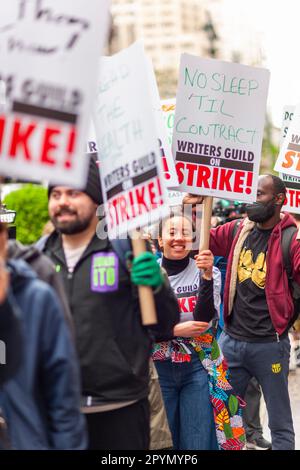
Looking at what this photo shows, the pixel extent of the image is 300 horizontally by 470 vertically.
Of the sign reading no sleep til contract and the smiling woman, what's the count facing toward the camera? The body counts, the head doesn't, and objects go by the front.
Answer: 2

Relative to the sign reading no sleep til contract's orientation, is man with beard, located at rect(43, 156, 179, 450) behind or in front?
in front

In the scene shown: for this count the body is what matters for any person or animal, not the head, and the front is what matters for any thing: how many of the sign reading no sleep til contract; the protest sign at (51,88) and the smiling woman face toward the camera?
3

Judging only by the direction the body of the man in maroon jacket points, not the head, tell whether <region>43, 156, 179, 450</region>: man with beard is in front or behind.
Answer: in front

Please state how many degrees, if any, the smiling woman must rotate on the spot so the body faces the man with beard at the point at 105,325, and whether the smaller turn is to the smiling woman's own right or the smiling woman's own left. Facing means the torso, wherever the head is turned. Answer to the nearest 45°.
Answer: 0° — they already face them

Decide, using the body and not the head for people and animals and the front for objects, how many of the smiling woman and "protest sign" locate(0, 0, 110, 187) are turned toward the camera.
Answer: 2

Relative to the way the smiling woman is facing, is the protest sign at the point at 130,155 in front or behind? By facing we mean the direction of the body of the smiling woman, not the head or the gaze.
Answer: in front
